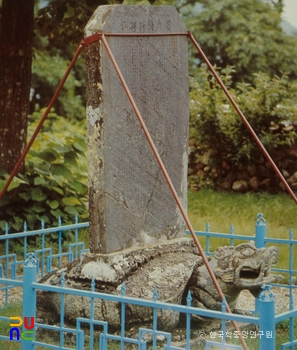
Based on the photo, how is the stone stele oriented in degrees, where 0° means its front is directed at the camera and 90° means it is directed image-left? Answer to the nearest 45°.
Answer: approximately 315°

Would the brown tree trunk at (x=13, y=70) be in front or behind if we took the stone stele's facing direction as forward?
behind
